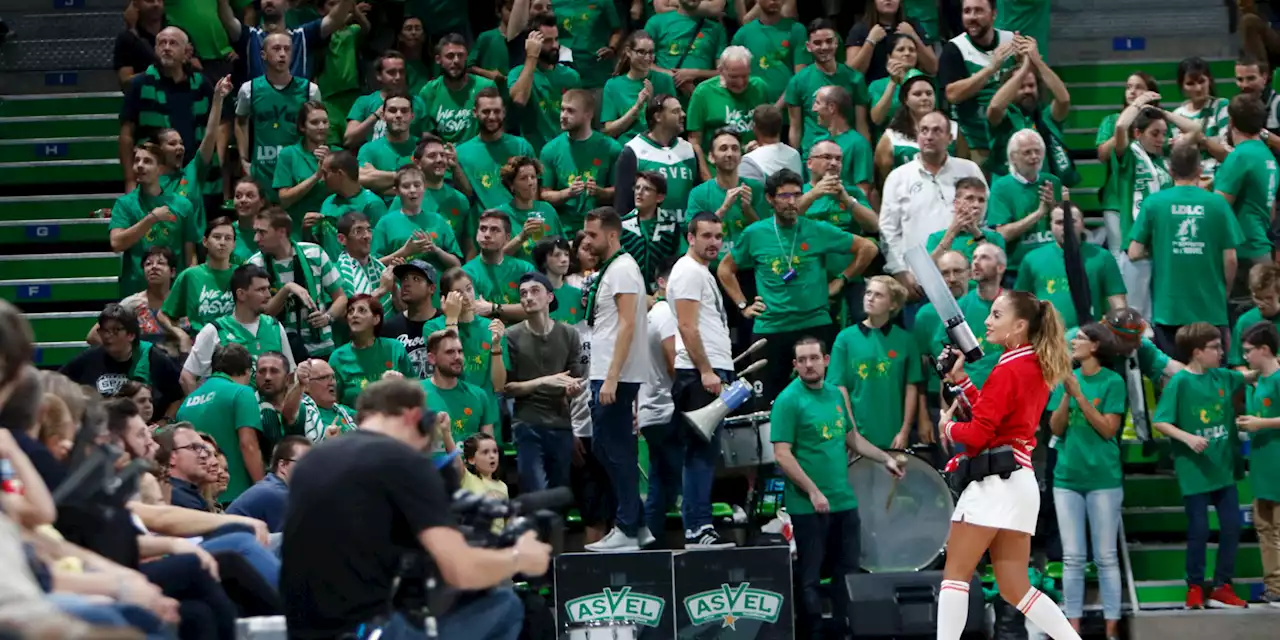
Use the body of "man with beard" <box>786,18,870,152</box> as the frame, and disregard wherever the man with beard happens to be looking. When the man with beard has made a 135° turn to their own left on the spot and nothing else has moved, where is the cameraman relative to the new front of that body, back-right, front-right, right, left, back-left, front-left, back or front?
back-right

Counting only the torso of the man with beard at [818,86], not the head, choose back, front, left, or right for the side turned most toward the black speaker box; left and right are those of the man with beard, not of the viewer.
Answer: front

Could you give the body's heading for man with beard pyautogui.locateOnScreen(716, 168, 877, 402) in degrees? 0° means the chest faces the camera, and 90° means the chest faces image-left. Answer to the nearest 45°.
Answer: approximately 0°

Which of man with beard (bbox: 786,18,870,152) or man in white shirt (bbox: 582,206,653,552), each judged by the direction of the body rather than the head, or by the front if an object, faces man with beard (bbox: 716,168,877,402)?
man with beard (bbox: 786,18,870,152)

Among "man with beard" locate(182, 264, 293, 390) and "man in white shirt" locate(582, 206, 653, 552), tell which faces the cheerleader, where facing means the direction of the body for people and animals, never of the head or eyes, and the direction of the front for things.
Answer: the man with beard

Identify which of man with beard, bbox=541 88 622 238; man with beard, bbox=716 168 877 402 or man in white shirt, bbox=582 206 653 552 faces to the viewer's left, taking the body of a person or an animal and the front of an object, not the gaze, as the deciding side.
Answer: the man in white shirt

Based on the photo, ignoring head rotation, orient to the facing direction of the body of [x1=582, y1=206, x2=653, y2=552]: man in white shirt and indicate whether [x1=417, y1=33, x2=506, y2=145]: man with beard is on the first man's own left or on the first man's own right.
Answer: on the first man's own right

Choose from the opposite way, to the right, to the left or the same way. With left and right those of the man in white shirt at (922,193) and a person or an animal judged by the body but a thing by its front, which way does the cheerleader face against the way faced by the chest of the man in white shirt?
to the right

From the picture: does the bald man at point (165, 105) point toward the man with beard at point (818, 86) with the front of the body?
no

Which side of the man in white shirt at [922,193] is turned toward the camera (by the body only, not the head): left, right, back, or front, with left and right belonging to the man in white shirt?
front

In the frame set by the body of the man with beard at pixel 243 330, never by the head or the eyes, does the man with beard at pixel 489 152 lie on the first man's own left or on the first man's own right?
on the first man's own left

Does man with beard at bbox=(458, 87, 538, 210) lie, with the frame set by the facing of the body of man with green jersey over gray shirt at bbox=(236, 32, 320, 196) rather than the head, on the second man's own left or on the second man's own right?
on the second man's own left

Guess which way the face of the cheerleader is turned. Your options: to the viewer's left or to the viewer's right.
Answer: to the viewer's left

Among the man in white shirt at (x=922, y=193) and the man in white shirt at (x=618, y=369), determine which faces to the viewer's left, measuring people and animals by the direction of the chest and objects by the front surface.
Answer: the man in white shirt at (x=618, y=369)

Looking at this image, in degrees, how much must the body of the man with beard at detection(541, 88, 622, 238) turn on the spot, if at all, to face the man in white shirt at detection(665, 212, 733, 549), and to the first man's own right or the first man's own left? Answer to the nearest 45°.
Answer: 0° — they already face them

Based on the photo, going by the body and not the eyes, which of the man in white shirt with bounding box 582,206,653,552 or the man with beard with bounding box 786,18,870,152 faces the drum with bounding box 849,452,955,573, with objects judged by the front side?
the man with beard

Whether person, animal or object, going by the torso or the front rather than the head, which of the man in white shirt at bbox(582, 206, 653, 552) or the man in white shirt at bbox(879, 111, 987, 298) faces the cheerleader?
the man in white shirt at bbox(879, 111, 987, 298)

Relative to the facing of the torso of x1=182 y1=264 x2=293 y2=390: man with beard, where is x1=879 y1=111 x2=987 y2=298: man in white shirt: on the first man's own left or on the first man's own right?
on the first man's own left

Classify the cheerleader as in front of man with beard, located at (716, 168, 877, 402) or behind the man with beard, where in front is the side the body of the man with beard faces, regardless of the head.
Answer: in front

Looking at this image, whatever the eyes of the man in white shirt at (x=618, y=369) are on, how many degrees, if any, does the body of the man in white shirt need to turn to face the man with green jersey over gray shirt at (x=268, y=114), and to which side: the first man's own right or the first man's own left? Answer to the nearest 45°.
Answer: approximately 45° to the first man's own right

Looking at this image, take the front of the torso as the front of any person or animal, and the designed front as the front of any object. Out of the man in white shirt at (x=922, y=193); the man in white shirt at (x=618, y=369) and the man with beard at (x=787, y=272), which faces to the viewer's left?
the man in white shirt at (x=618, y=369)
